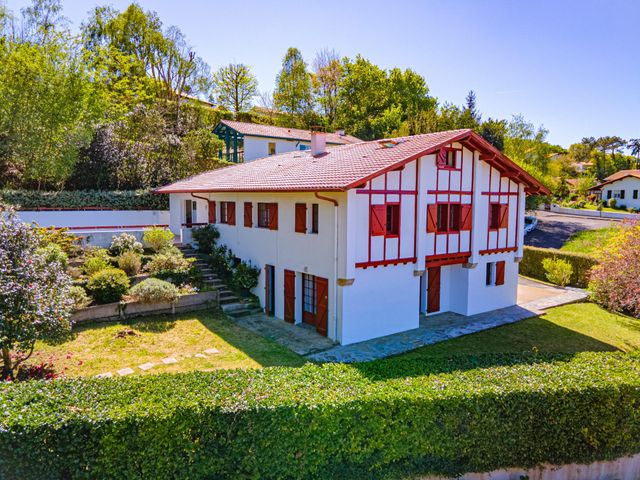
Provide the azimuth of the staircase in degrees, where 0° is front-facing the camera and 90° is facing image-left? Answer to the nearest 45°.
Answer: approximately 315°

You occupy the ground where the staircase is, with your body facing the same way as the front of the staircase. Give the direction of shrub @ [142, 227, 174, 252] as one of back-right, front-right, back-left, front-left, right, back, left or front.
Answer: back

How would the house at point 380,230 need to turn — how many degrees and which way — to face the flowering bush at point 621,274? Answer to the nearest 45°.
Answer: approximately 45° to its left

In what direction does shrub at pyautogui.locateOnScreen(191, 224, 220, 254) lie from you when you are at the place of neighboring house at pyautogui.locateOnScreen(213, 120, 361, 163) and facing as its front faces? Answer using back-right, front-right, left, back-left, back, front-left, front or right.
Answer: front-left

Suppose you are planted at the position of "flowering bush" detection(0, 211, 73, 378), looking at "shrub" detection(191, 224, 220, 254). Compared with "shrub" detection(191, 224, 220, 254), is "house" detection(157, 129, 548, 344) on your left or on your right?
right

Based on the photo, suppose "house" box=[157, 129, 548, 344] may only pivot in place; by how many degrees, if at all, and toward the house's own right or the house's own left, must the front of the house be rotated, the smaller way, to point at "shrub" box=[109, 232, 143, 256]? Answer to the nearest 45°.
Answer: approximately 135° to the house's own right

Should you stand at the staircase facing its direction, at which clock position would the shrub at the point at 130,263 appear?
The shrub is roughly at 5 o'clock from the staircase.

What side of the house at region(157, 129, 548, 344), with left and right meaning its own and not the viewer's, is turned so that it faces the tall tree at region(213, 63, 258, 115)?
back
